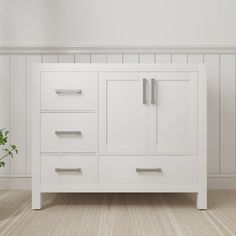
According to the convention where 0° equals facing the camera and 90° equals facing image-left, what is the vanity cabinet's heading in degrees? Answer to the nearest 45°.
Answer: approximately 0°
